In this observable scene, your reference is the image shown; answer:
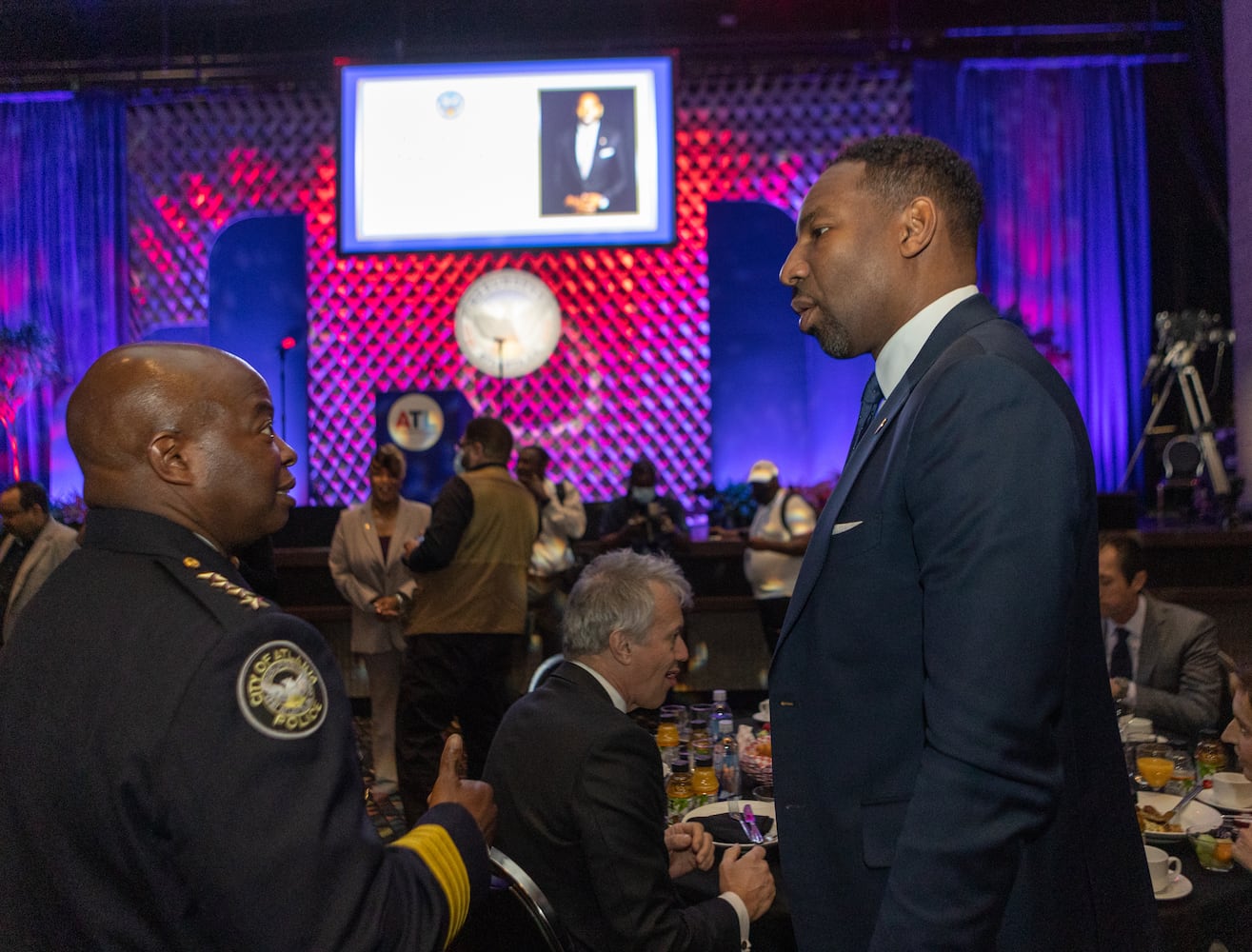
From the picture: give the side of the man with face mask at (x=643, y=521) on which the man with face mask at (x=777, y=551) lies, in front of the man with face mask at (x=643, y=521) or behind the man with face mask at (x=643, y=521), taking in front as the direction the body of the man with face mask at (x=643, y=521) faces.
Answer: in front

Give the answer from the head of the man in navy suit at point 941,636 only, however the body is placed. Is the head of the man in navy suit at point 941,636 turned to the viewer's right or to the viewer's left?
to the viewer's left

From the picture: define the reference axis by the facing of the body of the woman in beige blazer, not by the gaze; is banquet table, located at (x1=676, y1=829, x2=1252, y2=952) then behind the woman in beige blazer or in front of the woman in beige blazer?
in front

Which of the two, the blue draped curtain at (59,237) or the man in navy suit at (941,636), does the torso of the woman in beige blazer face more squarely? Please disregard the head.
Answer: the man in navy suit

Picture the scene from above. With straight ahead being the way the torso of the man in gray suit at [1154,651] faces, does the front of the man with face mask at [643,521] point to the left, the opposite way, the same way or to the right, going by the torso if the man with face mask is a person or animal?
to the left

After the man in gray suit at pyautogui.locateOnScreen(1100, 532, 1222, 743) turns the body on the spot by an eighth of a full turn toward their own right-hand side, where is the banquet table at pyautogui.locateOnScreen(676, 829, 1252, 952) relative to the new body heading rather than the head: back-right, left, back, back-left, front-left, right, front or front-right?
left

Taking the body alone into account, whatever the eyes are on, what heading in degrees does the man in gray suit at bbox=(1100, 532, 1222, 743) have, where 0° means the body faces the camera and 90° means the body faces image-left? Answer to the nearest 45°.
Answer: approximately 45°

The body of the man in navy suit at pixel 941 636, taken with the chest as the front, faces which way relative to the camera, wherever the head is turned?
to the viewer's left

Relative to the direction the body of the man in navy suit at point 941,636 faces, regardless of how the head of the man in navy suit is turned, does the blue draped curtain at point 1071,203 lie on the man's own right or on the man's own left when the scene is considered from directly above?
on the man's own right

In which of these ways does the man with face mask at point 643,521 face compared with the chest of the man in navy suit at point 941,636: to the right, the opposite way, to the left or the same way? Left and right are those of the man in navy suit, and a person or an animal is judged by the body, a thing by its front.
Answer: to the left

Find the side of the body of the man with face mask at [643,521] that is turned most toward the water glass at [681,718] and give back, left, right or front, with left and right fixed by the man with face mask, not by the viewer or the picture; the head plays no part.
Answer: front

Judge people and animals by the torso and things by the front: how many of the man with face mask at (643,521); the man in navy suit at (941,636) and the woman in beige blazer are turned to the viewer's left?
1

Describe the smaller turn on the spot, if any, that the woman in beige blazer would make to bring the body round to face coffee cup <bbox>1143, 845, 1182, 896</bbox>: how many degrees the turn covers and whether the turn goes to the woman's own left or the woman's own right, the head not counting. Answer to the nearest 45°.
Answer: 0° — they already face it

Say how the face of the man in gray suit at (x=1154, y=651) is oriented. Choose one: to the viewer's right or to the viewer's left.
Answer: to the viewer's left

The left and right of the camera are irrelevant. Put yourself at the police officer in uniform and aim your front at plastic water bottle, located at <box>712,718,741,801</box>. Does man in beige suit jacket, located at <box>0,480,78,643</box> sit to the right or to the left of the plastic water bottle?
left

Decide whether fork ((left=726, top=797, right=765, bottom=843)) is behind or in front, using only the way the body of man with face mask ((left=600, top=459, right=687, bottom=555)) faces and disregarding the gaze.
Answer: in front

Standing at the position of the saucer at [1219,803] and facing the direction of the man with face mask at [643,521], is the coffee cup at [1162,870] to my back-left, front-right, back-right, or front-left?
back-left

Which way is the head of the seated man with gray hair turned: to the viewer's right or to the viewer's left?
to the viewer's right

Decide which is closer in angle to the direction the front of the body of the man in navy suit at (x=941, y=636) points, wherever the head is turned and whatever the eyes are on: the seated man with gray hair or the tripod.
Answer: the seated man with gray hair
